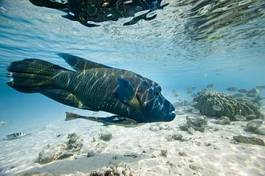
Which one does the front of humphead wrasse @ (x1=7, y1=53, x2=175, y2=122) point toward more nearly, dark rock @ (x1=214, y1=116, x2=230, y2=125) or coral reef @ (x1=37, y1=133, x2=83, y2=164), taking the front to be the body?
the dark rock

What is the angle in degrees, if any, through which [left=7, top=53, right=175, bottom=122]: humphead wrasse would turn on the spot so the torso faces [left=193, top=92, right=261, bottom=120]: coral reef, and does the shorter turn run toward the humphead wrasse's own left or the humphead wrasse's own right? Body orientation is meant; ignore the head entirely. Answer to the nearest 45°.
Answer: approximately 45° to the humphead wrasse's own left

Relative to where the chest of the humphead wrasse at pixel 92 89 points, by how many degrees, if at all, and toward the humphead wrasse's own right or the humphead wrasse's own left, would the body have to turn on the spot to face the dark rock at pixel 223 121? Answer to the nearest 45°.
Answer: approximately 45° to the humphead wrasse's own left

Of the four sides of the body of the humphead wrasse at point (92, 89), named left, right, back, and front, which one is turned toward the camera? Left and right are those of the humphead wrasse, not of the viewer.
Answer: right

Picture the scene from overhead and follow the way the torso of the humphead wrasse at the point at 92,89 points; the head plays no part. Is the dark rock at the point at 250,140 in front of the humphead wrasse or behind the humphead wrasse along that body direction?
in front

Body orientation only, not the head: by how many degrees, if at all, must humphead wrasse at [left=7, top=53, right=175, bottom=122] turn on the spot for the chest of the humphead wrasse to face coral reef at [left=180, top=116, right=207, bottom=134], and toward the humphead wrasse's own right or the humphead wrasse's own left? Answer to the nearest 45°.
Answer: approximately 45° to the humphead wrasse's own left
